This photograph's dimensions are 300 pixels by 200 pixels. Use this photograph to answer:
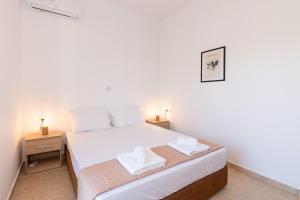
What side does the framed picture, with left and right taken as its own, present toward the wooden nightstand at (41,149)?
front

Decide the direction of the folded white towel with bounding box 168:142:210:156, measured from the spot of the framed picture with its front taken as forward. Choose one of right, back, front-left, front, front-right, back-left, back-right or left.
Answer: front-left

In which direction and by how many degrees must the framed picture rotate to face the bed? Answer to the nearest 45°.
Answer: approximately 45° to its left

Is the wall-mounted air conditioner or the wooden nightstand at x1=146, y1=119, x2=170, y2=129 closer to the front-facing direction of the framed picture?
the wall-mounted air conditioner

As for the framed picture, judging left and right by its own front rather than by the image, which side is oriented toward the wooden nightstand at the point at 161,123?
right

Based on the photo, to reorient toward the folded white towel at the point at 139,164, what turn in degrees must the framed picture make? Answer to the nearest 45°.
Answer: approximately 45° to its left

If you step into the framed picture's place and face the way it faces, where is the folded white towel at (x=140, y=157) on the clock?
The folded white towel is roughly at 11 o'clock from the framed picture.

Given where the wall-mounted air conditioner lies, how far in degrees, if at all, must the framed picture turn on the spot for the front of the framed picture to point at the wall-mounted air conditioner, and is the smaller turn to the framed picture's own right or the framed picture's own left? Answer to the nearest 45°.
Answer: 0° — it already faces it
